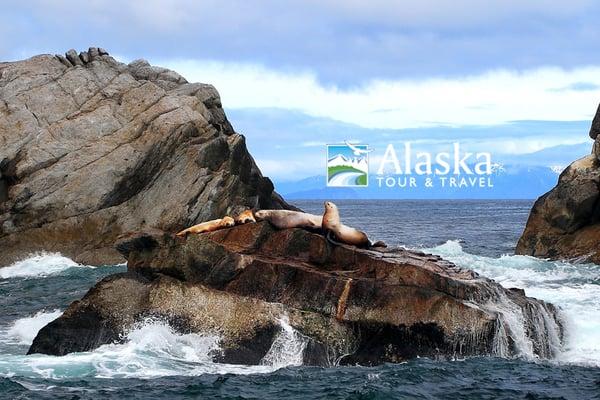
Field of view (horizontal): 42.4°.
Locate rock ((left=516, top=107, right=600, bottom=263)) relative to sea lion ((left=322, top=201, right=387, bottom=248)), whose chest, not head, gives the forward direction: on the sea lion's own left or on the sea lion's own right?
on the sea lion's own right

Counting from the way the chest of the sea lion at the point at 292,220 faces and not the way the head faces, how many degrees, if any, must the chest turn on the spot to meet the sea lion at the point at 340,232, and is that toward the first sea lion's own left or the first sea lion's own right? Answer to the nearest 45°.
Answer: approximately 180°

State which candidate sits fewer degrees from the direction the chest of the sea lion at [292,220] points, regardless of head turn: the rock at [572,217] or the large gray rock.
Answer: the large gray rock

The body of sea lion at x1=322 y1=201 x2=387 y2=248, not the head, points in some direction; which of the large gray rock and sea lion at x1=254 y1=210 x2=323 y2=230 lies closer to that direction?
the sea lion

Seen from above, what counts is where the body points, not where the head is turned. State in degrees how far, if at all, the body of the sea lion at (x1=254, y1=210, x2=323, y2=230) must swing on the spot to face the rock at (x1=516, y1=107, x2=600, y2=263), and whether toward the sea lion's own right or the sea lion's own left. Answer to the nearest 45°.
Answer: approximately 135° to the sea lion's own right

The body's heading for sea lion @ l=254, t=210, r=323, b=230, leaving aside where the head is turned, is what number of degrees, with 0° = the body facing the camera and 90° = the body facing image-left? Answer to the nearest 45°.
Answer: approximately 90°

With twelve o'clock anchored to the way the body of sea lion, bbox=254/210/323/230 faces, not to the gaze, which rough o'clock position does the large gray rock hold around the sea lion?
The large gray rock is roughly at 2 o'clock from the sea lion.

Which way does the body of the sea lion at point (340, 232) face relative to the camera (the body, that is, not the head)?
to the viewer's left

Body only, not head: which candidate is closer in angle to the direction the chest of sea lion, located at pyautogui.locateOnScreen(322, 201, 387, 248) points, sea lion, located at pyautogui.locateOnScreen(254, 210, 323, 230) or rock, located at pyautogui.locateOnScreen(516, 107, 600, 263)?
the sea lion
